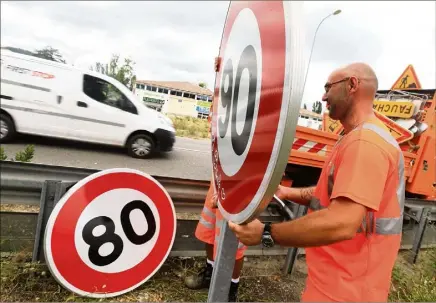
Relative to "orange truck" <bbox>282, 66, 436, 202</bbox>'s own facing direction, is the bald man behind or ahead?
behind

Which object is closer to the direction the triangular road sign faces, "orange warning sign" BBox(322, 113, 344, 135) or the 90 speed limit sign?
the 90 speed limit sign

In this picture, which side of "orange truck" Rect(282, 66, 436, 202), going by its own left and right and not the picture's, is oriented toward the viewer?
back

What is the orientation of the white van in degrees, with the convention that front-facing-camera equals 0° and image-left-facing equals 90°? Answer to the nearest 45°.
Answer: approximately 270°

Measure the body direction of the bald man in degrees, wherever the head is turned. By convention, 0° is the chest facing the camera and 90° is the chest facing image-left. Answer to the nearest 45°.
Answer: approximately 90°

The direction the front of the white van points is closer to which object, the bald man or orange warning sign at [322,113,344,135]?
the orange warning sign

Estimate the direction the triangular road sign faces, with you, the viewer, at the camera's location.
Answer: facing the viewer

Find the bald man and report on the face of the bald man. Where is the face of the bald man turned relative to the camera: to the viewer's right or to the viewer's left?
to the viewer's left

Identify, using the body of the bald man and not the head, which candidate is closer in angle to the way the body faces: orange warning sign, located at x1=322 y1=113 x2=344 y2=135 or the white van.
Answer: the white van

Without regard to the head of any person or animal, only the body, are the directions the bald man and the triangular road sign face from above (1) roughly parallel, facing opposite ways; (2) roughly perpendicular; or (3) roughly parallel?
roughly perpendicular

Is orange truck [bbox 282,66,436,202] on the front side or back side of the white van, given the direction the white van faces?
on the front side

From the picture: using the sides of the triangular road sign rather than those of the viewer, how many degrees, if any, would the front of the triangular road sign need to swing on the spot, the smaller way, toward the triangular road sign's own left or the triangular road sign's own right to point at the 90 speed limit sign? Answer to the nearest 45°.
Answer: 0° — it already faces it

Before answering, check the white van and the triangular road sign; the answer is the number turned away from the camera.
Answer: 0
